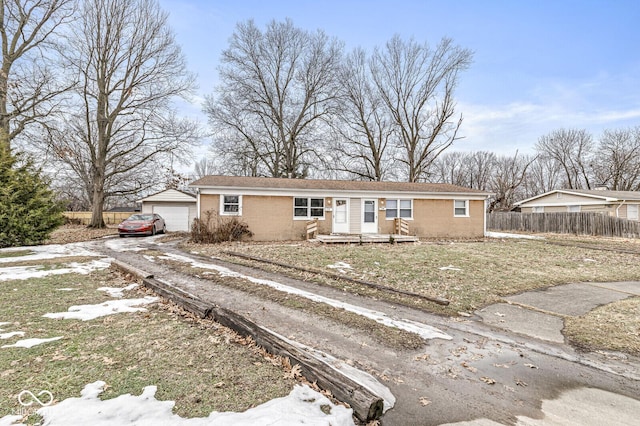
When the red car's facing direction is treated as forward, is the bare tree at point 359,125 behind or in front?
behind

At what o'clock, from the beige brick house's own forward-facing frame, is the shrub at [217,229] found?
The shrub is roughly at 2 o'clock from the beige brick house.

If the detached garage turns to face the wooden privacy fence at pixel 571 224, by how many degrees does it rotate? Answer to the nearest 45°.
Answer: approximately 45° to its left

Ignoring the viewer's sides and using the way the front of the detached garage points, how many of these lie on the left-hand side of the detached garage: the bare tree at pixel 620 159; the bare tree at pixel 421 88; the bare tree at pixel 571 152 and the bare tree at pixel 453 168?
4

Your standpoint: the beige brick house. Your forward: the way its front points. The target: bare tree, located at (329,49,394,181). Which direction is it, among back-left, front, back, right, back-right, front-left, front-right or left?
back

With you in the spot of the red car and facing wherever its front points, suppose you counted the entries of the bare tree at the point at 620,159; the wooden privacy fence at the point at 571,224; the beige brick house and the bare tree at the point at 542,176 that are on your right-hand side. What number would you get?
0

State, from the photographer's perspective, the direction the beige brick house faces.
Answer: facing the viewer

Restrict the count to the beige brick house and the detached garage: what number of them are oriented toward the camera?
2

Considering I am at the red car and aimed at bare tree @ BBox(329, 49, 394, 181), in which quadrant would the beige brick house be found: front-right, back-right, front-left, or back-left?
front-right

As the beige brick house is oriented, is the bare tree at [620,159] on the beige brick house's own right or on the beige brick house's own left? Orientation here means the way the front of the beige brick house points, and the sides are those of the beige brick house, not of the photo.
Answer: on the beige brick house's own left

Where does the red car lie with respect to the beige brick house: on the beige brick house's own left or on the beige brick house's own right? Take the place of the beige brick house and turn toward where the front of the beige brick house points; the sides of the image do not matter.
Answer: on the beige brick house's own right

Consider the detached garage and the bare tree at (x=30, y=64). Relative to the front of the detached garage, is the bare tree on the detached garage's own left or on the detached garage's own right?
on the detached garage's own right

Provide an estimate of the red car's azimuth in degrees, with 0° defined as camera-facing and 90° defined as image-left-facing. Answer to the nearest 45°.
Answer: approximately 45°
